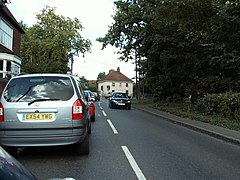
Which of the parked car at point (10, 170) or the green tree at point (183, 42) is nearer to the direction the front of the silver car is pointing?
the green tree

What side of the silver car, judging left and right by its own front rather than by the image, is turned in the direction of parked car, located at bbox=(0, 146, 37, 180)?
back

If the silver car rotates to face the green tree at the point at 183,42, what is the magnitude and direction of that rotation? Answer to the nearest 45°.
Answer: approximately 45° to its right

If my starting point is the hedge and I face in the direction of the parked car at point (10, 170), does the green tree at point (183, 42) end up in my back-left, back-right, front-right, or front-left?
back-right

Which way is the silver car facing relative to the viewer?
away from the camera

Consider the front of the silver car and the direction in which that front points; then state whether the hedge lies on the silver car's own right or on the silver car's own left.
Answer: on the silver car's own right
